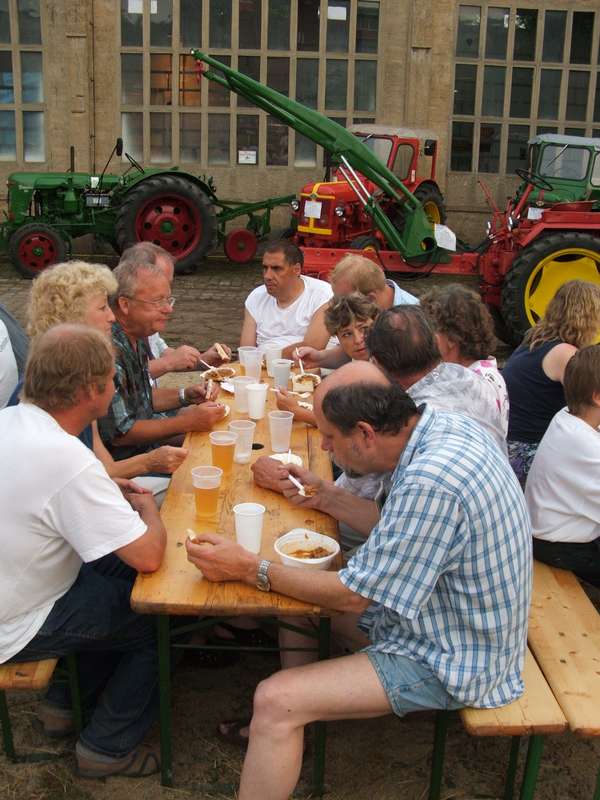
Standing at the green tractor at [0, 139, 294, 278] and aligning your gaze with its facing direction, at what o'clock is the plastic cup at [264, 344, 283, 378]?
The plastic cup is roughly at 9 o'clock from the green tractor.

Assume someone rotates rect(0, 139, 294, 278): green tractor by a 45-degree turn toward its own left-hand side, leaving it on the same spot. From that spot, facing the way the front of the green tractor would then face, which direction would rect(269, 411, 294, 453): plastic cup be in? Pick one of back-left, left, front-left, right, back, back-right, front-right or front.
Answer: front-left

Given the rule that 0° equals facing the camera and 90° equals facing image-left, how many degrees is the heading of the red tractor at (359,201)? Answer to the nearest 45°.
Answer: approximately 45°

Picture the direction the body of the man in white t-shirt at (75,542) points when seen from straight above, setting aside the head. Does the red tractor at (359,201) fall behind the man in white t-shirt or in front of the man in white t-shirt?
in front

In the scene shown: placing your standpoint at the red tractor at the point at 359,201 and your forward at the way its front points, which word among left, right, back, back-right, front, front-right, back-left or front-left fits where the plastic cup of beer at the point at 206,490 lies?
front-left

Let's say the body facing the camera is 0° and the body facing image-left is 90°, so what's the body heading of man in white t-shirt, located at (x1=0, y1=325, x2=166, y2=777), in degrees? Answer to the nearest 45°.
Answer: approximately 225°

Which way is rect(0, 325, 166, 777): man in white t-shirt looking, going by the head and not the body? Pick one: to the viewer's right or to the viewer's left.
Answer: to the viewer's right

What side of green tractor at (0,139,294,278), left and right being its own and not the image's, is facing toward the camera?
left

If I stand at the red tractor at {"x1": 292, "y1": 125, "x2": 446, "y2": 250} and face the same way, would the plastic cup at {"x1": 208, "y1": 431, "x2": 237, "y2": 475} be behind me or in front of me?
in front
